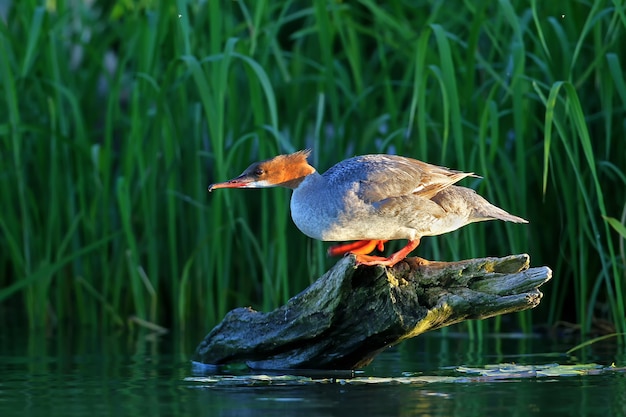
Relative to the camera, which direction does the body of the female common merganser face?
to the viewer's left
